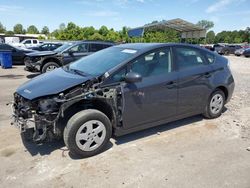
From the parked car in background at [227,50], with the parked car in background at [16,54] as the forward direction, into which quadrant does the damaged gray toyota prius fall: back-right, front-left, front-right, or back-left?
front-left

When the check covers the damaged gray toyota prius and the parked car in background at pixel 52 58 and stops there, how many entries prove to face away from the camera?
0

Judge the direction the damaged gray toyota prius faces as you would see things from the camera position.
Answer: facing the viewer and to the left of the viewer

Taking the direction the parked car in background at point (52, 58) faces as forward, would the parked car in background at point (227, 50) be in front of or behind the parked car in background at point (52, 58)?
behind

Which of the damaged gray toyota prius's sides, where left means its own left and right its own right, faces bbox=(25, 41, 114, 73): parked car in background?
right

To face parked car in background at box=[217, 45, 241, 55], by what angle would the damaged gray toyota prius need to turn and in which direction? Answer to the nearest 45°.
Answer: approximately 180°

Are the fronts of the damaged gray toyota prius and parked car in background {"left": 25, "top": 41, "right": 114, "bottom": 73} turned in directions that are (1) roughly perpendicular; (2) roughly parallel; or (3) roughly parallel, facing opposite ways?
roughly parallel

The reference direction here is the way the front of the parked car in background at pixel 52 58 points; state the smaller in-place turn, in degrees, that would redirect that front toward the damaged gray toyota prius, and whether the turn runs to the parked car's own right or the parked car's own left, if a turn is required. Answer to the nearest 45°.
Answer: approximately 45° to the parked car's own left

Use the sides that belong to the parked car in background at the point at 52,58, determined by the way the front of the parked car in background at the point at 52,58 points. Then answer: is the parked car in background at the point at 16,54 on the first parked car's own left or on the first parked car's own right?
on the first parked car's own right

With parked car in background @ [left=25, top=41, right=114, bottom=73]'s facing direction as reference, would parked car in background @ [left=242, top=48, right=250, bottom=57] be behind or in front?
behind

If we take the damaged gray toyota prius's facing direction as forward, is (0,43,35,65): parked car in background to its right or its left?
on its right
